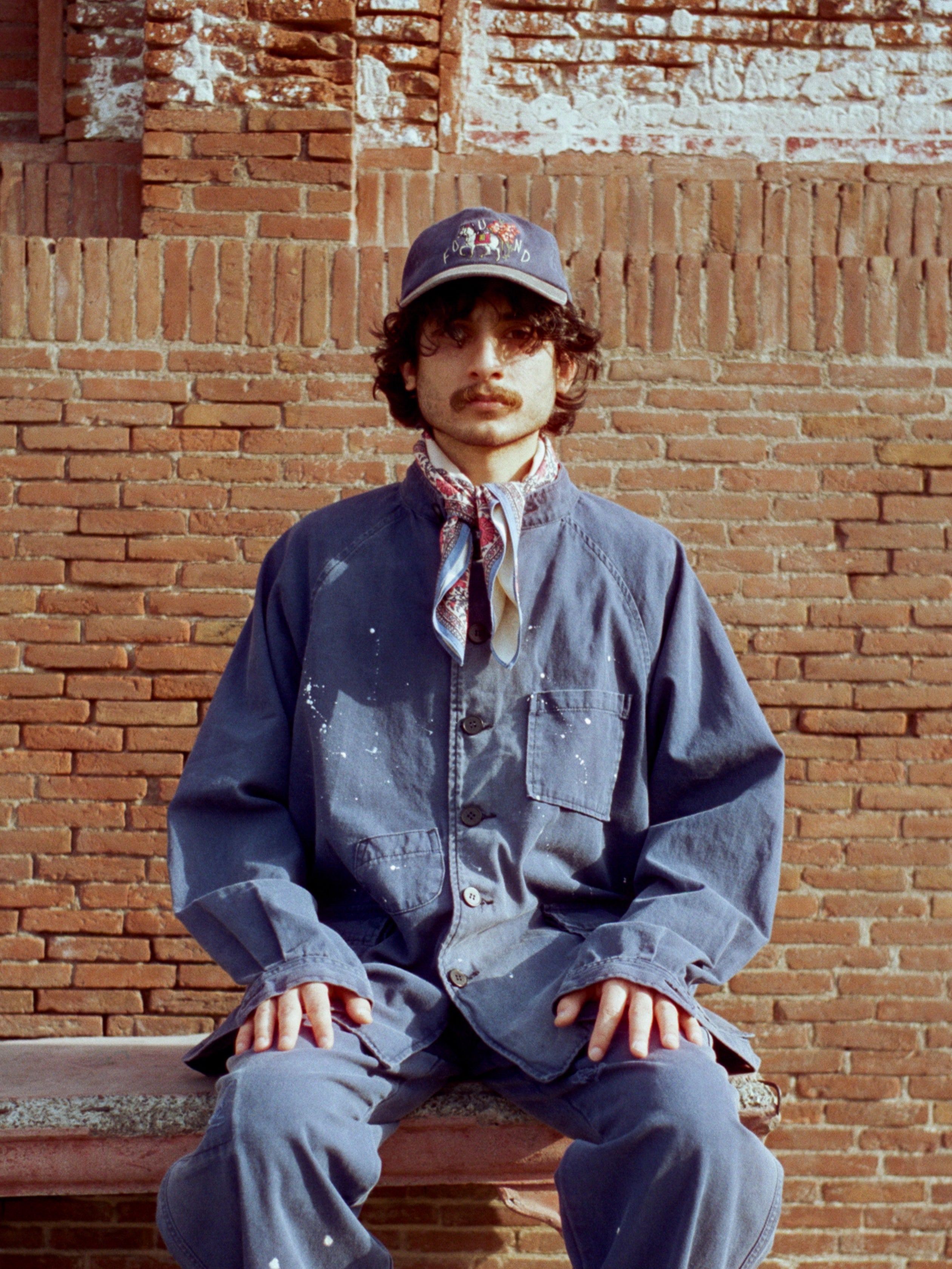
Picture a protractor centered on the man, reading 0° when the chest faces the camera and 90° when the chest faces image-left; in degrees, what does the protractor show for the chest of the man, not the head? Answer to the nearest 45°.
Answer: approximately 0°
